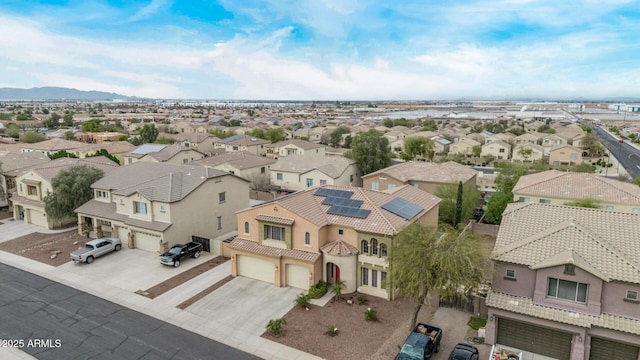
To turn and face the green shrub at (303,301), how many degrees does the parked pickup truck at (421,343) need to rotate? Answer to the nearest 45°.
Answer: approximately 90° to its right

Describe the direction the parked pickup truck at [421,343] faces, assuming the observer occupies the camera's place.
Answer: facing the viewer and to the left of the viewer

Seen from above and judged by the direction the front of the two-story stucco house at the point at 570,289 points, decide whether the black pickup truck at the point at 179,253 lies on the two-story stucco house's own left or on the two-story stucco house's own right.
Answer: on the two-story stucco house's own right

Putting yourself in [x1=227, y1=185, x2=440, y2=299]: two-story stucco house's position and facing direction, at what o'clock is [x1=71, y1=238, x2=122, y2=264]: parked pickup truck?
The parked pickup truck is roughly at 2 o'clock from the two-story stucco house.

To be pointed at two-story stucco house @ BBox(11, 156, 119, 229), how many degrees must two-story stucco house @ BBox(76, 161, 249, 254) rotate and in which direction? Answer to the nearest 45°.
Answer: approximately 90° to its right

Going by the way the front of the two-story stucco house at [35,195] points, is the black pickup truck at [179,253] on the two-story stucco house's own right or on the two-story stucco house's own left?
on the two-story stucco house's own left

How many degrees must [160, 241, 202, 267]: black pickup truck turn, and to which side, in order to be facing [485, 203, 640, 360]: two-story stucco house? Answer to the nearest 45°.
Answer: approximately 90° to its left

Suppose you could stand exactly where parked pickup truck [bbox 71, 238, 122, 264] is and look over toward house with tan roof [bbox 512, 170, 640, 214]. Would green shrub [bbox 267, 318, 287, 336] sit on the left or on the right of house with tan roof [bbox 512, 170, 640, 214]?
right

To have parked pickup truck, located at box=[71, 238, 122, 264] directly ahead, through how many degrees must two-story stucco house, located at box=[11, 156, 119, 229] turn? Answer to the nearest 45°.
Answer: approximately 45° to its left

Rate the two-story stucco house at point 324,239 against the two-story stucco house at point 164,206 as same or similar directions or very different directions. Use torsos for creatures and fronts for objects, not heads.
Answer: same or similar directions

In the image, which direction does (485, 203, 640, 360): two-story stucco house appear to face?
toward the camera

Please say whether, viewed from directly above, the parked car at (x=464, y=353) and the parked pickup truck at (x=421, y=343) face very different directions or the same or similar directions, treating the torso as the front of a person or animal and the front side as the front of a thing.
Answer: same or similar directions
